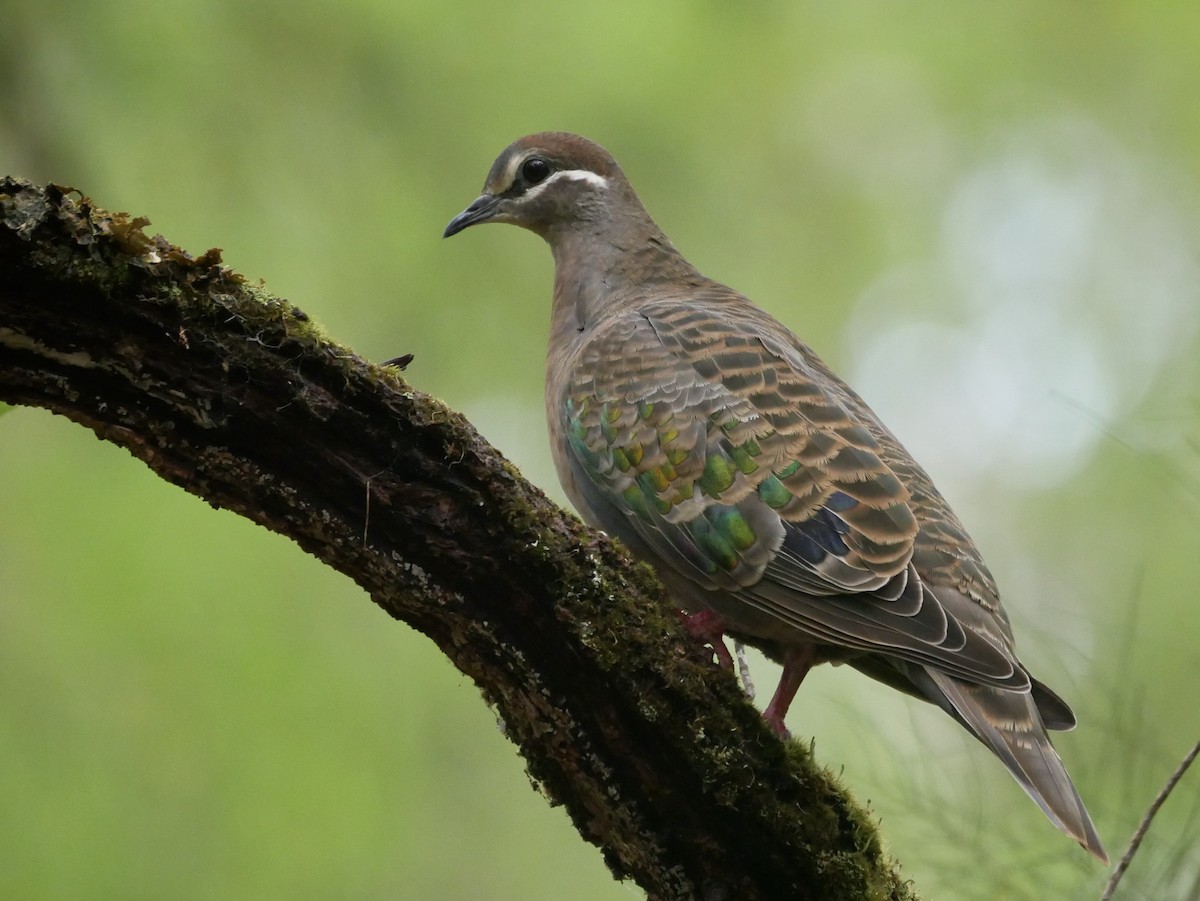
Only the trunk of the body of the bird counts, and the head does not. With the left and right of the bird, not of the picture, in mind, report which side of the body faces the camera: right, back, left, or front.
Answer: left
